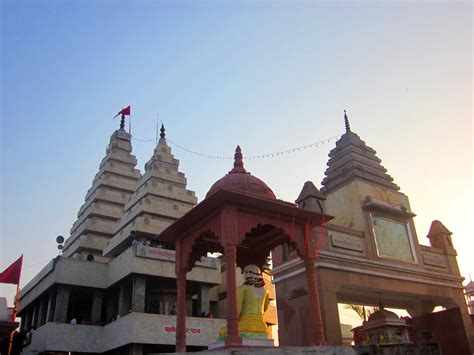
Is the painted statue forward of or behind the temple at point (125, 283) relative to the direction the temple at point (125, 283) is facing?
forward

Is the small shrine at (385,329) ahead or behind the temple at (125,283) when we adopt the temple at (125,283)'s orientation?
ahead

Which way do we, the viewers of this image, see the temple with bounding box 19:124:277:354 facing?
facing the viewer and to the right of the viewer

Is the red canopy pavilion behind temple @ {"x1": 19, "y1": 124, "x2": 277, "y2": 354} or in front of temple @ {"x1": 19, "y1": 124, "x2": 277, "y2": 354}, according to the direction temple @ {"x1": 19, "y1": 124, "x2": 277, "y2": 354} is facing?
in front
